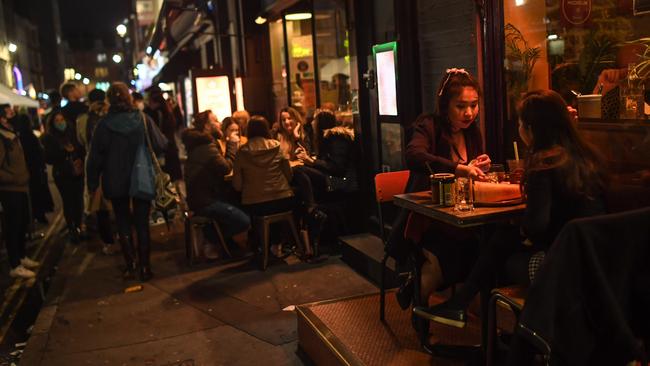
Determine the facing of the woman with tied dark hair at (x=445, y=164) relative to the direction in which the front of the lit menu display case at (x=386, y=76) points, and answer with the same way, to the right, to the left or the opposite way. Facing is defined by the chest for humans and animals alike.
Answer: to the left

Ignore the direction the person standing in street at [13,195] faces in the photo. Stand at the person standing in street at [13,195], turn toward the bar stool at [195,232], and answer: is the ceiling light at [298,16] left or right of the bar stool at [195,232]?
left

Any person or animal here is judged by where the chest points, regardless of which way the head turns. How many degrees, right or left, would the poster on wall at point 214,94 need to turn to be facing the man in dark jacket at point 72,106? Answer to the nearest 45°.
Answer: approximately 45° to its right

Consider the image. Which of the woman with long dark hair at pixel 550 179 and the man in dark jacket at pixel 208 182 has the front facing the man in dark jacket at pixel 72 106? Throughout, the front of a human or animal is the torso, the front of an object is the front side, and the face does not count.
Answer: the woman with long dark hair

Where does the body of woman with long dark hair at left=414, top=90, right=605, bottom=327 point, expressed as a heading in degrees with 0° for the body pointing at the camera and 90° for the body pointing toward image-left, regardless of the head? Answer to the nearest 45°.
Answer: approximately 135°

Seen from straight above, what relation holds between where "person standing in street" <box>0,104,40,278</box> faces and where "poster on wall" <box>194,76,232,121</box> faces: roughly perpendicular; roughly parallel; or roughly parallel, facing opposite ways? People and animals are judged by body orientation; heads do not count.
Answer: roughly perpendicular

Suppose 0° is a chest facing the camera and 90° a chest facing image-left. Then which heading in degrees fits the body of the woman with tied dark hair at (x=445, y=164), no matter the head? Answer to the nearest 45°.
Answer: approximately 315°

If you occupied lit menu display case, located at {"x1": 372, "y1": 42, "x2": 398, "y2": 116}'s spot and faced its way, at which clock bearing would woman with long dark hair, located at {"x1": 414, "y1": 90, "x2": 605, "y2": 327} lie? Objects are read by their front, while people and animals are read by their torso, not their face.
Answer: The woman with long dark hair is roughly at 10 o'clock from the lit menu display case.

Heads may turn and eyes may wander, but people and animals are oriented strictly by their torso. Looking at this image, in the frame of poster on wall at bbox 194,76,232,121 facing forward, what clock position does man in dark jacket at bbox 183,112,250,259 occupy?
The man in dark jacket is roughly at 12 o'clock from the poster on wall.

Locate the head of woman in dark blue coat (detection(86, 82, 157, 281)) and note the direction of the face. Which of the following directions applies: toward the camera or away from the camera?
away from the camera

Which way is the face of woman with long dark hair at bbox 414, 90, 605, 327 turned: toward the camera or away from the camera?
away from the camera

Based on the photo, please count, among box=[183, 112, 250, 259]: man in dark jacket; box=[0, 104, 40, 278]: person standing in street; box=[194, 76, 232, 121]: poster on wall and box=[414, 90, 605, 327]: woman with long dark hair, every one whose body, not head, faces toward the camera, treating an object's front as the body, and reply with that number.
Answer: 1

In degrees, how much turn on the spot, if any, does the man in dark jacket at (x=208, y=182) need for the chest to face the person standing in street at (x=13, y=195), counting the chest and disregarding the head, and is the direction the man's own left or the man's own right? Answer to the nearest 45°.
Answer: approximately 180°
